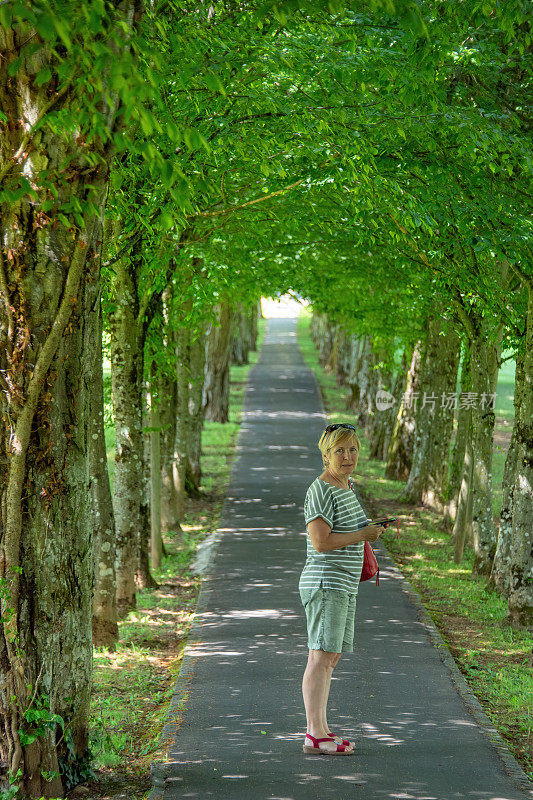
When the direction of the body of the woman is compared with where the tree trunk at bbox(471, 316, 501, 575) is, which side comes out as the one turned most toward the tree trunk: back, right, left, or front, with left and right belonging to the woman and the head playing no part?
left

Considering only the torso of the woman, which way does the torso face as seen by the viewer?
to the viewer's right

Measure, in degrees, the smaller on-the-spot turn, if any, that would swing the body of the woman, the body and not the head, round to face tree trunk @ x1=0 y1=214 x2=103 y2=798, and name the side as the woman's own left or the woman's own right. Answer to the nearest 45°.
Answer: approximately 135° to the woman's own right

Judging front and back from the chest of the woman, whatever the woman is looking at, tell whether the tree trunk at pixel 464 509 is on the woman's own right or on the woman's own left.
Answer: on the woman's own left

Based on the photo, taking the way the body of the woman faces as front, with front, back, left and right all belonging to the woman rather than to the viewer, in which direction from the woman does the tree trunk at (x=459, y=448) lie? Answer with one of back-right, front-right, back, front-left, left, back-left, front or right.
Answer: left

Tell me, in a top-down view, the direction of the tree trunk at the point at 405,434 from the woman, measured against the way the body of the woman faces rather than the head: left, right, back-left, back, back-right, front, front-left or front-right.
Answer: left

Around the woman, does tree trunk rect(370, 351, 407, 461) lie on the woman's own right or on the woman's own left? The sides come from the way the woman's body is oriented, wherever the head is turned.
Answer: on the woman's own left

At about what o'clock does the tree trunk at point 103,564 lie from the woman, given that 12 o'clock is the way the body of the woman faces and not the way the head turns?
The tree trunk is roughly at 8 o'clock from the woman.

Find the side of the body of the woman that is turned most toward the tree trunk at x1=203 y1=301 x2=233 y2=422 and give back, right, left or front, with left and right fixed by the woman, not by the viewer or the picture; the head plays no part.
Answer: left

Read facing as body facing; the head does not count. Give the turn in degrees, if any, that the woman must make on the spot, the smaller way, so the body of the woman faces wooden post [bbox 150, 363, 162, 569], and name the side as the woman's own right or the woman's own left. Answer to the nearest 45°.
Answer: approximately 90° to the woman's own left

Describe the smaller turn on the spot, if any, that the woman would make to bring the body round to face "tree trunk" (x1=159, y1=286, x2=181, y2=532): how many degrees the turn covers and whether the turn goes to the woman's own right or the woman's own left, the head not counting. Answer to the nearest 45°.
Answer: approximately 90° to the woman's own left
